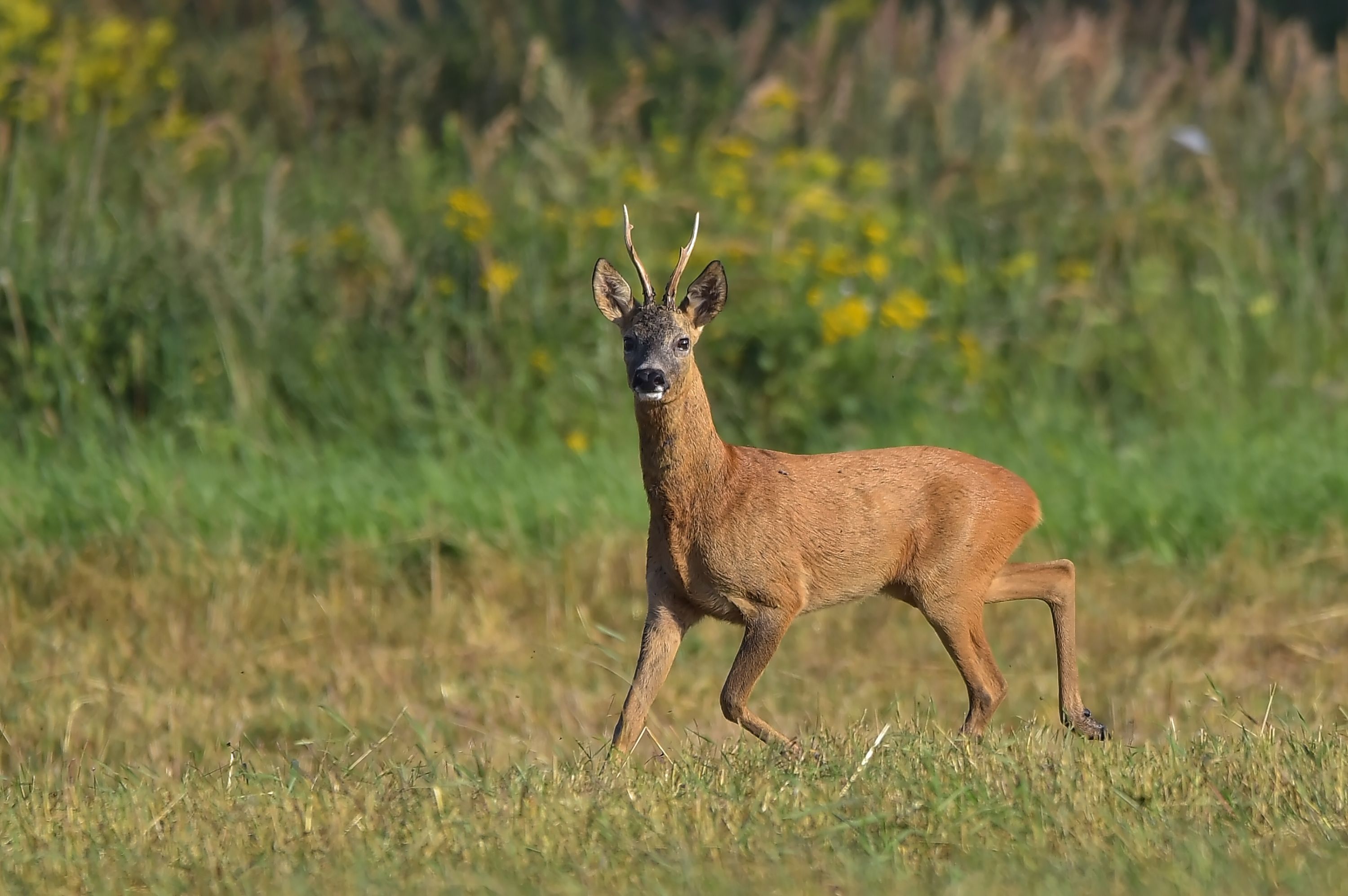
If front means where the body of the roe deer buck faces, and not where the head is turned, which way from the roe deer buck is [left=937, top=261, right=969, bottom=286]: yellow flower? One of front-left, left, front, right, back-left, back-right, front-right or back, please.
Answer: back-right

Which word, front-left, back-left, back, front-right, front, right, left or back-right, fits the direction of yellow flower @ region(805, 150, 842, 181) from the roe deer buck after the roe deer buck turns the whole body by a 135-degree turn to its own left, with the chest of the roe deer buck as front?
left

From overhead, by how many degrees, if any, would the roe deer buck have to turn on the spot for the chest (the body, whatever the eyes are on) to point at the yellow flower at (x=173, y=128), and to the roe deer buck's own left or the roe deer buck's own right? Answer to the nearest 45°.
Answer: approximately 90° to the roe deer buck's own right

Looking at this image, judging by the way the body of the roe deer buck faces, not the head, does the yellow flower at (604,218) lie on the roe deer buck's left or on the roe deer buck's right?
on the roe deer buck's right

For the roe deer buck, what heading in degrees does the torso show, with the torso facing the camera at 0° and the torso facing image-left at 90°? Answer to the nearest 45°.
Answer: approximately 45°

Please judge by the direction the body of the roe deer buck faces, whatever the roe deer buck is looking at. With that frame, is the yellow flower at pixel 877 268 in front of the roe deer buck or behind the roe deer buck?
behind

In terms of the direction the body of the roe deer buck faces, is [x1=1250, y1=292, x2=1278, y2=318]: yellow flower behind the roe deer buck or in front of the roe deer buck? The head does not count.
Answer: behind

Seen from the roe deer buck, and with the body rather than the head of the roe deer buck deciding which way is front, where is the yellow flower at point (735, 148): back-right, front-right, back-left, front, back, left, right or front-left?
back-right

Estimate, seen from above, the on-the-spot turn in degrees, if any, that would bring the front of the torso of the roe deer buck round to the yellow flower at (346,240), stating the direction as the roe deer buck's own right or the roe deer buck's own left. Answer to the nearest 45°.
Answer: approximately 90° to the roe deer buck's own right
